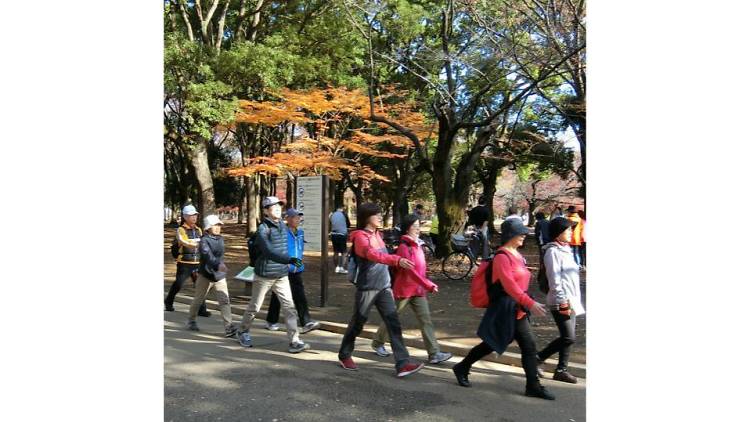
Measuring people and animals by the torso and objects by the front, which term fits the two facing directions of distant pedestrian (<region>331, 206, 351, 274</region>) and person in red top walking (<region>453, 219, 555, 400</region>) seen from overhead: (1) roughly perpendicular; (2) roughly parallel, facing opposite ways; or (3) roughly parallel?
roughly perpendicular

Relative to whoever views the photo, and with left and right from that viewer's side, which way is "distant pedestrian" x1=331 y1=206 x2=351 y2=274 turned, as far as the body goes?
facing away from the viewer

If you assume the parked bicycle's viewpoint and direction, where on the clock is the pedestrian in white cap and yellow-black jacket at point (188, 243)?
The pedestrian in white cap and yellow-black jacket is roughly at 12 o'clock from the parked bicycle.
